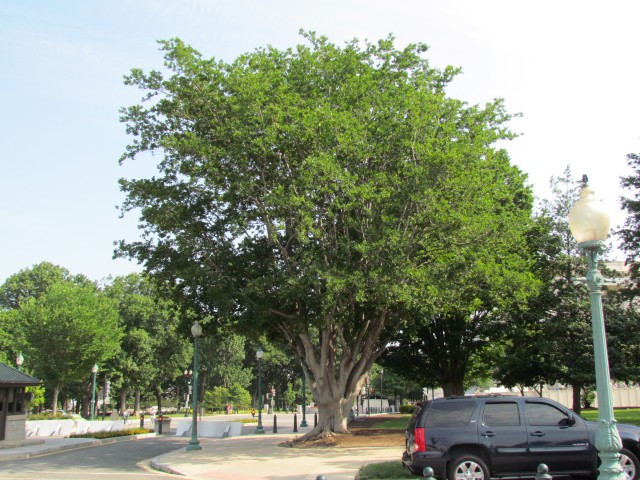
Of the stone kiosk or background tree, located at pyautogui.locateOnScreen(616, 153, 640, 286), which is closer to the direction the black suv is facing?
the background tree

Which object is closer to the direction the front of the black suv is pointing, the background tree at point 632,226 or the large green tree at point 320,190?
the background tree

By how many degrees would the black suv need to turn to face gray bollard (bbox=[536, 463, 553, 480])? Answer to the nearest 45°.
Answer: approximately 90° to its right

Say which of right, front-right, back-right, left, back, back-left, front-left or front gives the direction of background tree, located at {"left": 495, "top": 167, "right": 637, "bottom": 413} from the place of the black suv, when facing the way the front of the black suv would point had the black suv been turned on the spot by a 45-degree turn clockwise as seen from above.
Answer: back-left

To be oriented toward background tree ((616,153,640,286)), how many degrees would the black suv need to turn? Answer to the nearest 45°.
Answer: approximately 90° to its left

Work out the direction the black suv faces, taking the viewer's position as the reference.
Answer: facing to the right of the viewer
